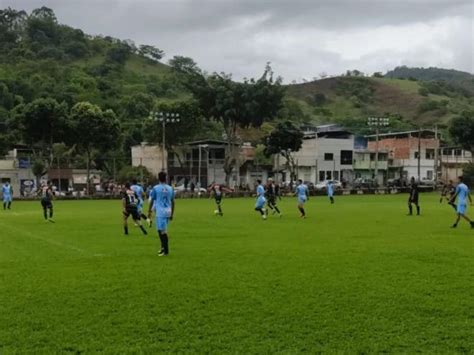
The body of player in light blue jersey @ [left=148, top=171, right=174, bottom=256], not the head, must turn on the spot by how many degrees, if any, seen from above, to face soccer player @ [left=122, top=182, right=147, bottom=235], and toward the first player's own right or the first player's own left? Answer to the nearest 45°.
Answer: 0° — they already face them

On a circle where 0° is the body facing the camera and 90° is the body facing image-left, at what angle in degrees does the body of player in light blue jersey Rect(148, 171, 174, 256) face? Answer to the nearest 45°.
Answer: approximately 180°
